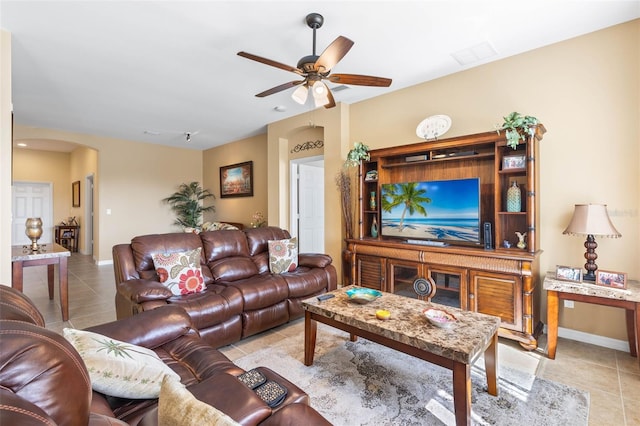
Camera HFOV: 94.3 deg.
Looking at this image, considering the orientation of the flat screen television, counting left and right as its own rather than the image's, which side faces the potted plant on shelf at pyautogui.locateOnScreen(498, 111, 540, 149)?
left

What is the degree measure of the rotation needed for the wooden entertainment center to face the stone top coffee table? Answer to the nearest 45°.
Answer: approximately 45° to its left

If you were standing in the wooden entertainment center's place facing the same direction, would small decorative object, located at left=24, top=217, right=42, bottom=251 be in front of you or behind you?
in front

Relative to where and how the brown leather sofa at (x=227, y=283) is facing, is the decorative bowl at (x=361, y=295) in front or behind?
in front

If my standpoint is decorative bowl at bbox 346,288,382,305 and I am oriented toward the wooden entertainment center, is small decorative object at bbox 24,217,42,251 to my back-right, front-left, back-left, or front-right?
back-left

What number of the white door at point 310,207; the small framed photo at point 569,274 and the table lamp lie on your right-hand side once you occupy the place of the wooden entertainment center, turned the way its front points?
1

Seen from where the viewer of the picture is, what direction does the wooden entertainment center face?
facing the viewer and to the left of the viewer

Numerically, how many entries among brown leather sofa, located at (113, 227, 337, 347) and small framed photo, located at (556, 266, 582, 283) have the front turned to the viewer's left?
0

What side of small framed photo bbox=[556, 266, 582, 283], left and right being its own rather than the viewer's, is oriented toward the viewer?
front

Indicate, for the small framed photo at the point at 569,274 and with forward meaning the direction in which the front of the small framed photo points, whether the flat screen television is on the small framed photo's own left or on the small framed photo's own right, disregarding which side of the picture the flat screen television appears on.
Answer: on the small framed photo's own right

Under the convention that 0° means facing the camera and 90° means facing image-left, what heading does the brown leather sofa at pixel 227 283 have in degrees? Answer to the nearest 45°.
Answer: approximately 315°

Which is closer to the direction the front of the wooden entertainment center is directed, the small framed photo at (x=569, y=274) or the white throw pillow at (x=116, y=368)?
the white throw pillow
